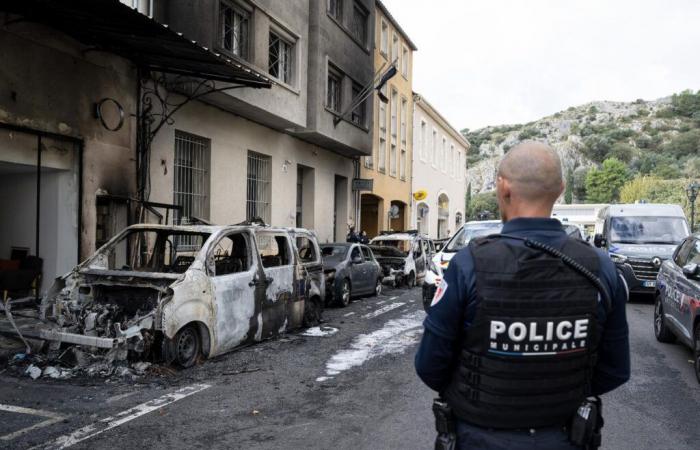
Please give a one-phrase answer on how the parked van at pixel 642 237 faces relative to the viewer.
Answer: facing the viewer

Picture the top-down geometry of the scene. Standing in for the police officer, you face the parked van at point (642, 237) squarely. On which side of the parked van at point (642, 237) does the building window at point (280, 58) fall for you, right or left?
left

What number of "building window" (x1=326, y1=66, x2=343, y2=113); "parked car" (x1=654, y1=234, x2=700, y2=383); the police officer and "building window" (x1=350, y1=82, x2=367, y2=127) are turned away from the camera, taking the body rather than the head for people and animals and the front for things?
1

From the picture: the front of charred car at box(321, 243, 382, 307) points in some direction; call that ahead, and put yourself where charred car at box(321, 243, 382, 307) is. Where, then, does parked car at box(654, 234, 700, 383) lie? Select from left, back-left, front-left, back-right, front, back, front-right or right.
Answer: left

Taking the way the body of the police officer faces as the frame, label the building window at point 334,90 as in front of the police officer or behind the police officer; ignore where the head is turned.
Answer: in front

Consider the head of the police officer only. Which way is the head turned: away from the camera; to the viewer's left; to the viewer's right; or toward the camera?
away from the camera

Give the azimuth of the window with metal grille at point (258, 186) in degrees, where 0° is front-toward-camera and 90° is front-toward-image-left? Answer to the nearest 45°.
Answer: approximately 315°

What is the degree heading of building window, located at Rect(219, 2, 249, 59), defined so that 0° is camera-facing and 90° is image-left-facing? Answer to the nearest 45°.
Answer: approximately 315°

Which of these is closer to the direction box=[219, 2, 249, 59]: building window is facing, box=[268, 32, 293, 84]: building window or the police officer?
the police officer

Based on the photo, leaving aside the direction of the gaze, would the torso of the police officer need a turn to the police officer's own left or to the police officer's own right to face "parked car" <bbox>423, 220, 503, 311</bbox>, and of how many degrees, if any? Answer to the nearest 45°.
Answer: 0° — they already face it

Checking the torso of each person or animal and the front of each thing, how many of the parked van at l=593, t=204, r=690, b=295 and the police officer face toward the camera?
1

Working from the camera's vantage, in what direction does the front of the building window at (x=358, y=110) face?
facing the viewer and to the right of the viewer
